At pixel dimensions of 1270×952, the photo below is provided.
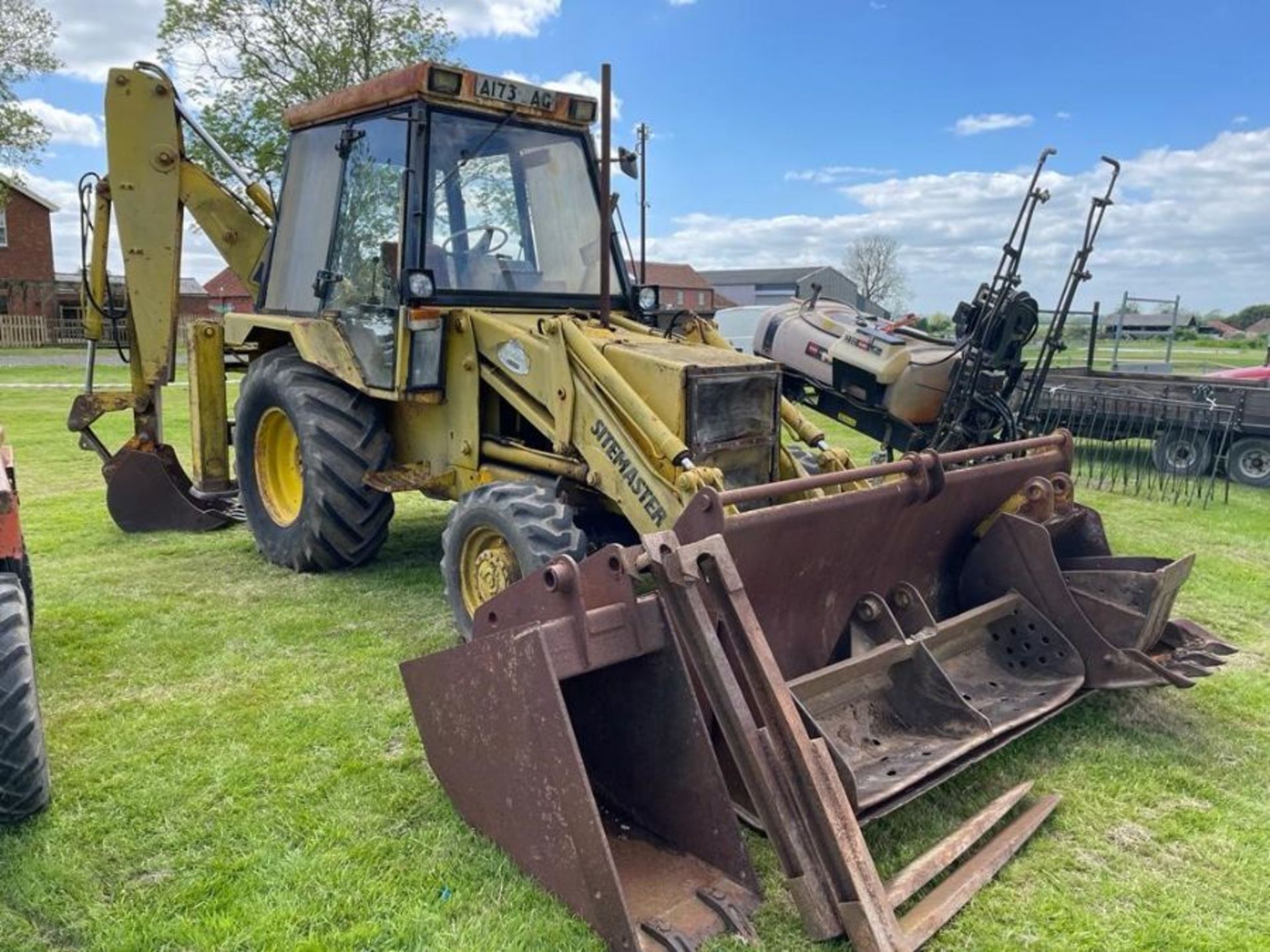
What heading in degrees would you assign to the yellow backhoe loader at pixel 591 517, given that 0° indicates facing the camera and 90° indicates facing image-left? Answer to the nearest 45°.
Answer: approximately 315°

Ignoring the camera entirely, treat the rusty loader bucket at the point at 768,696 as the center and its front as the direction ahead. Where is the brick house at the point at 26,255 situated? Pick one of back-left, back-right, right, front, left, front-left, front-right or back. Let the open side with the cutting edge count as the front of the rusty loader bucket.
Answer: back

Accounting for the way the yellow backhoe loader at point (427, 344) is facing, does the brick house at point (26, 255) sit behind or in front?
behind

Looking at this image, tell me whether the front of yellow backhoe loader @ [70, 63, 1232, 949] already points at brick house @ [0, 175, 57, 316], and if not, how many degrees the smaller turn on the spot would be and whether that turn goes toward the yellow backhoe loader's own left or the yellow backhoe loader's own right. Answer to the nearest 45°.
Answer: approximately 180°
